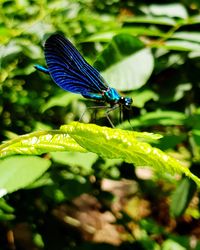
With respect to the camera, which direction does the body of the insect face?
to the viewer's right

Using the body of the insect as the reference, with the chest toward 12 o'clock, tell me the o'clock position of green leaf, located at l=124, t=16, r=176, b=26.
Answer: The green leaf is roughly at 10 o'clock from the insect.

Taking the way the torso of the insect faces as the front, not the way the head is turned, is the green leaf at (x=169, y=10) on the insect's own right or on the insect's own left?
on the insect's own left

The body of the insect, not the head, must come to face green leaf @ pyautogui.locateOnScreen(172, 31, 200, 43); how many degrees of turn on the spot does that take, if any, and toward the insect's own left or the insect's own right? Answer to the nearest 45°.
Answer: approximately 45° to the insect's own left
